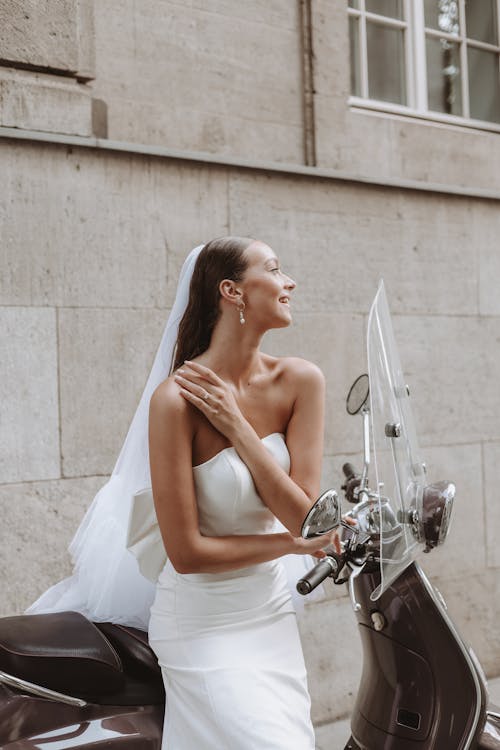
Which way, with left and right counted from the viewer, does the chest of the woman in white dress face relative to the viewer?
facing the viewer and to the right of the viewer

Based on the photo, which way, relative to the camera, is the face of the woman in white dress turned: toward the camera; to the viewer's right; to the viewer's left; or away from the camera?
to the viewer's right
